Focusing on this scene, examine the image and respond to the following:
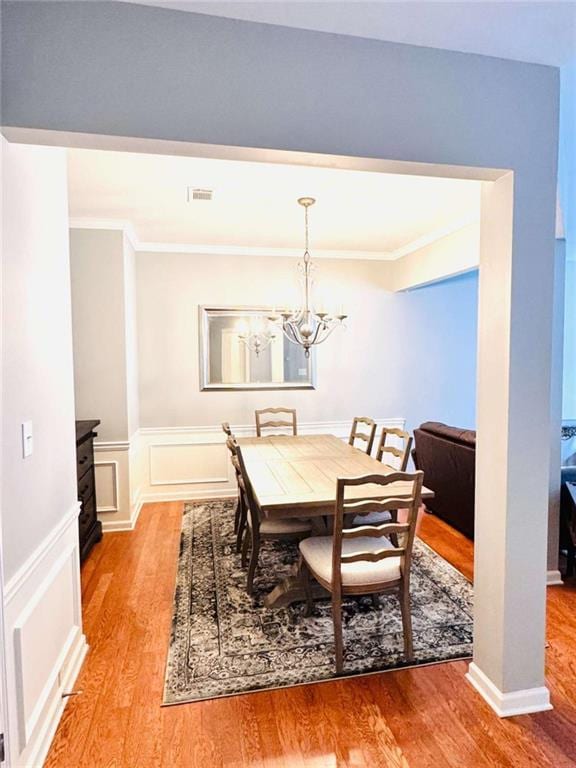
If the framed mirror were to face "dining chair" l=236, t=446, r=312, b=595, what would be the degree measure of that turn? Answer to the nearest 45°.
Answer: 0° — it already faces it

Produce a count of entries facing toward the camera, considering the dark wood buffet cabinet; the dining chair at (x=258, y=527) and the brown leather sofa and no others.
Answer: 0

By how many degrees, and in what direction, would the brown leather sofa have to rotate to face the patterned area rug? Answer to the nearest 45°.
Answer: approximately 180°

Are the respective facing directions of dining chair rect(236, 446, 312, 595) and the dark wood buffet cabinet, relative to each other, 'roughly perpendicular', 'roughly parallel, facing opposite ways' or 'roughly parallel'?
roughly parallel

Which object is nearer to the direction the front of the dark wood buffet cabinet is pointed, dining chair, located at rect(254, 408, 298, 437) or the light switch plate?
the dining chair

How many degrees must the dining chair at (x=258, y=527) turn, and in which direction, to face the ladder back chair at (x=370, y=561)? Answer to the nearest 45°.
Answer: approximately 45° to its right

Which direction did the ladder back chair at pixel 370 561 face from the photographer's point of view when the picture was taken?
facing away from the viewer and to the left of the viewer

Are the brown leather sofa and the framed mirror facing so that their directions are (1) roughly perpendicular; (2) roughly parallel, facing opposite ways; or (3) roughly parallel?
roughly perpendicular

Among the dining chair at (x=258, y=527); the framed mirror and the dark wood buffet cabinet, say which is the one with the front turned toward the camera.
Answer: the framed mirror

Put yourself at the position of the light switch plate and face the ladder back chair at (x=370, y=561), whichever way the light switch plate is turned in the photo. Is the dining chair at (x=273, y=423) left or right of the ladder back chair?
left

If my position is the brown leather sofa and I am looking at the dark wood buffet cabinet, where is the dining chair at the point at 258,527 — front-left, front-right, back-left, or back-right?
front-left

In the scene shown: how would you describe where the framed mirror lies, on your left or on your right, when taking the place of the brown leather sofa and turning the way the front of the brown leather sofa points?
on your left

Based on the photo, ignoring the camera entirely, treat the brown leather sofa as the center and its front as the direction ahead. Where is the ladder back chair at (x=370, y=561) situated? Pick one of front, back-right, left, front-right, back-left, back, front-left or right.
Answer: back-right

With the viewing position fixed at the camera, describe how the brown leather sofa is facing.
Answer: facing away from the viewer and to the right of the viewer

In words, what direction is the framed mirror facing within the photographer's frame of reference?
facing the viewer

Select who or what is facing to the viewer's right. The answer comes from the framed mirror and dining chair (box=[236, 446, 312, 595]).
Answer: the dining chair

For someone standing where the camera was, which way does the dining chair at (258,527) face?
facing to the right of the viewer

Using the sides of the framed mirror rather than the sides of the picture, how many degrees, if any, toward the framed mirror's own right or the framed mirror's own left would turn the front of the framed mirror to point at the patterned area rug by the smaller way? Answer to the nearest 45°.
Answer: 0° — it already faces it

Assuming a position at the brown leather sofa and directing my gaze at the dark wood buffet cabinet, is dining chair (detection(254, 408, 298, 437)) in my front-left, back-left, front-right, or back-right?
front-right
